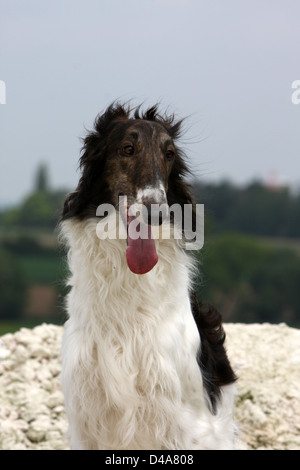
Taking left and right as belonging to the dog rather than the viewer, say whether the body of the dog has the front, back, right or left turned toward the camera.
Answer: front
